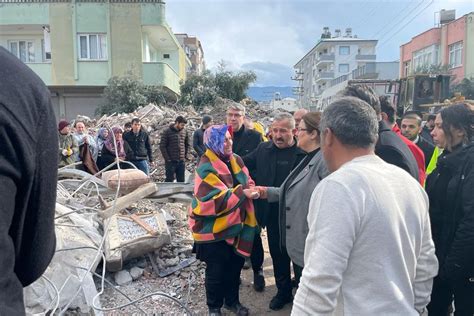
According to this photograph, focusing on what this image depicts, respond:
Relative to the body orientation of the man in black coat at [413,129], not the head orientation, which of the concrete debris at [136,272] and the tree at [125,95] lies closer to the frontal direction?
the concrete debris

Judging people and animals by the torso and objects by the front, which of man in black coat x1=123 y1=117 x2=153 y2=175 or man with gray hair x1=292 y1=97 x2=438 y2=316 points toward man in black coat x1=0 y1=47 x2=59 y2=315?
man in black coat x1=123 y1=117 x2=153 y2=175

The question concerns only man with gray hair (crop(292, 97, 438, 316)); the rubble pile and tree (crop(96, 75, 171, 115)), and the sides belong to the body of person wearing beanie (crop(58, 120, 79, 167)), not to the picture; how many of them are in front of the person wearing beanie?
1

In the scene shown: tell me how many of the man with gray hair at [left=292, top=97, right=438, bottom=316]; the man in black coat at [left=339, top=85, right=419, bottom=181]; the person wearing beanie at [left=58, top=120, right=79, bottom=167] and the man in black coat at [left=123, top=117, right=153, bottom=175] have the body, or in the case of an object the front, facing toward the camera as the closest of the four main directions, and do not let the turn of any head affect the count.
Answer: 2

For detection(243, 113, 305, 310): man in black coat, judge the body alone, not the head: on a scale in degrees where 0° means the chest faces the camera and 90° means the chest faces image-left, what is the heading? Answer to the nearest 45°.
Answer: approximately 45°

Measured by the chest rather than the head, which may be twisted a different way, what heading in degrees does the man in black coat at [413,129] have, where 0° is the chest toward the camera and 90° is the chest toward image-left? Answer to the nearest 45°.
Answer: approximately 45°

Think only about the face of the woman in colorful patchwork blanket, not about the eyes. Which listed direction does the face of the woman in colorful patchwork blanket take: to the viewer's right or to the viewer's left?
to the viewer's right

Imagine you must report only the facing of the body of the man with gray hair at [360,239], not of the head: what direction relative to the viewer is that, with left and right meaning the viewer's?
facing away from the viewer and to the left of the viewer

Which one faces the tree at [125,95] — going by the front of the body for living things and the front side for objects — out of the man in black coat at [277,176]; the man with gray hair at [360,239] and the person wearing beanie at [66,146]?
the man with gray hair

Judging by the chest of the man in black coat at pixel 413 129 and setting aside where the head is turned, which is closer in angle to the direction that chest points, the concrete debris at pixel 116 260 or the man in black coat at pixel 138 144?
the concrete debris
